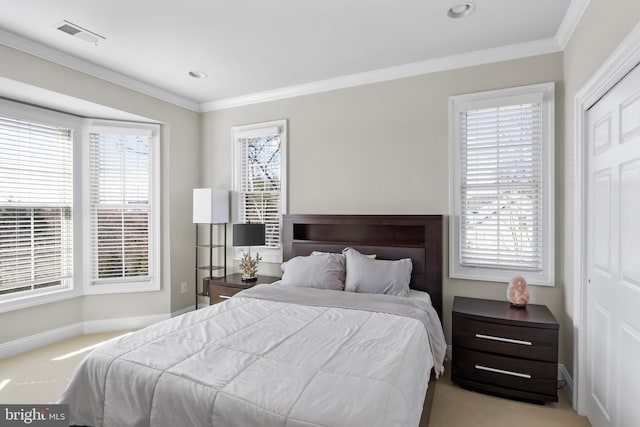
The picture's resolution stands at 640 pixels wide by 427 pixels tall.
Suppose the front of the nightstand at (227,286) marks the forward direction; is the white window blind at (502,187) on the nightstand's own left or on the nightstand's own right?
on the nightstand's own left

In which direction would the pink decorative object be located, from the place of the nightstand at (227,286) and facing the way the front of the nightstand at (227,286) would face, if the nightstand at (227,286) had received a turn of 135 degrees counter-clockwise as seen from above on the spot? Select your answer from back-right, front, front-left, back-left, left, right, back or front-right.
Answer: front-right

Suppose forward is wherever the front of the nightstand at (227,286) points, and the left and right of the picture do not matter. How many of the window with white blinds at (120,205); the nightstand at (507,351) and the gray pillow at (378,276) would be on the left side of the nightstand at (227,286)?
2

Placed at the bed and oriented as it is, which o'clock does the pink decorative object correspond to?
The pink decorative object is roughly at 7 o'clock from the bed.

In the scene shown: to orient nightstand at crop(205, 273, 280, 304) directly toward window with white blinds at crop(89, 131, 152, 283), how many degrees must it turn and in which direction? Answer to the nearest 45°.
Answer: approximately 90° to its right

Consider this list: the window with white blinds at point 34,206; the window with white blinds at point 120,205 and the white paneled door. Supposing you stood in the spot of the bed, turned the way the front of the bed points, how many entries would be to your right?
2

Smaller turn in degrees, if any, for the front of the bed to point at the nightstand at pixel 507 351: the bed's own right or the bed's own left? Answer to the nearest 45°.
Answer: approximately 135° to the bed's own left

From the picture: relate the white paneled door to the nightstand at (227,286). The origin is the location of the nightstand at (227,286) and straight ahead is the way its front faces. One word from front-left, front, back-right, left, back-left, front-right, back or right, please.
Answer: left

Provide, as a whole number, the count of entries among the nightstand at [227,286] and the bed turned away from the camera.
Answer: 0

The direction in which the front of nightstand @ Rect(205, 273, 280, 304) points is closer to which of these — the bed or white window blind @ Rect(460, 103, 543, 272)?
the bed

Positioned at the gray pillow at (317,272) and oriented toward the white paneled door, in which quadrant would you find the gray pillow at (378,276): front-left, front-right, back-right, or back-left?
front-left

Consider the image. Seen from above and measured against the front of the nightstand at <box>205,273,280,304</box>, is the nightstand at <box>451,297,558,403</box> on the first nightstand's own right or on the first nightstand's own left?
on the first nightstand's own left

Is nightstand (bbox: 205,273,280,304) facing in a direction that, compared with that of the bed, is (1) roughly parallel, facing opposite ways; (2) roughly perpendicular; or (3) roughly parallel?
roughly parallel

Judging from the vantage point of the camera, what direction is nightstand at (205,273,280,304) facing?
facing the viewer and to the left of the viewer

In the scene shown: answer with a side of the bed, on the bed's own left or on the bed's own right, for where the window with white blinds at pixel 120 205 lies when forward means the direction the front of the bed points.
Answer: on the bed's own right

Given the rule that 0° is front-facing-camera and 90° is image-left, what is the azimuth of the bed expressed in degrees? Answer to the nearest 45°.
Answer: approximately 45°

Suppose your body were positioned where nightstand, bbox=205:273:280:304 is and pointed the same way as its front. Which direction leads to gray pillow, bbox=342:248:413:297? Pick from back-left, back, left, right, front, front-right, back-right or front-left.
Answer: left
